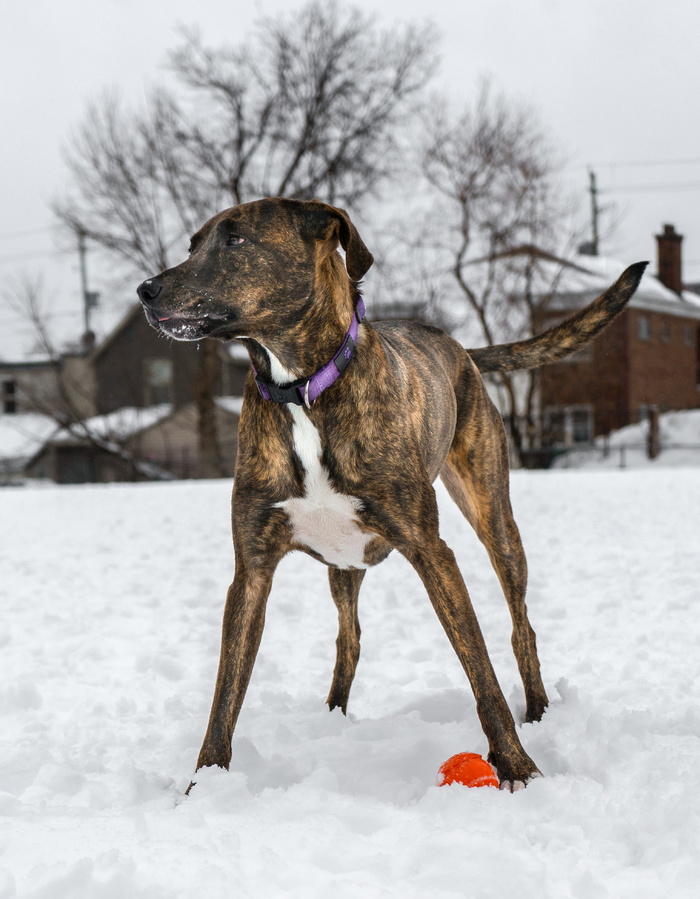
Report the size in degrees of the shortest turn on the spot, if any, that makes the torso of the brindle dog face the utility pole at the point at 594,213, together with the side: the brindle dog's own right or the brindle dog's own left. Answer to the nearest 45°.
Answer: approximately 135° to the brindle dog's own right

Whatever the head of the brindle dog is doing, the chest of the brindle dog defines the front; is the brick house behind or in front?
behind

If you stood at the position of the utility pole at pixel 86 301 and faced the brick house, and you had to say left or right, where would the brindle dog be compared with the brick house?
right

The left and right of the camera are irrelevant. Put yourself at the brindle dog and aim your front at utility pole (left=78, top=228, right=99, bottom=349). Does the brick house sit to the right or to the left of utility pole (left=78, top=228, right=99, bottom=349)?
right

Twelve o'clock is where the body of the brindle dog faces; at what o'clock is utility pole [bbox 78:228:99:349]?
The utility pole is roughly at 4 o'clock from the brindle dog.

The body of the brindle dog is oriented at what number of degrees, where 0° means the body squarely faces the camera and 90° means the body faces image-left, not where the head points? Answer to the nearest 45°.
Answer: approximately 45°
